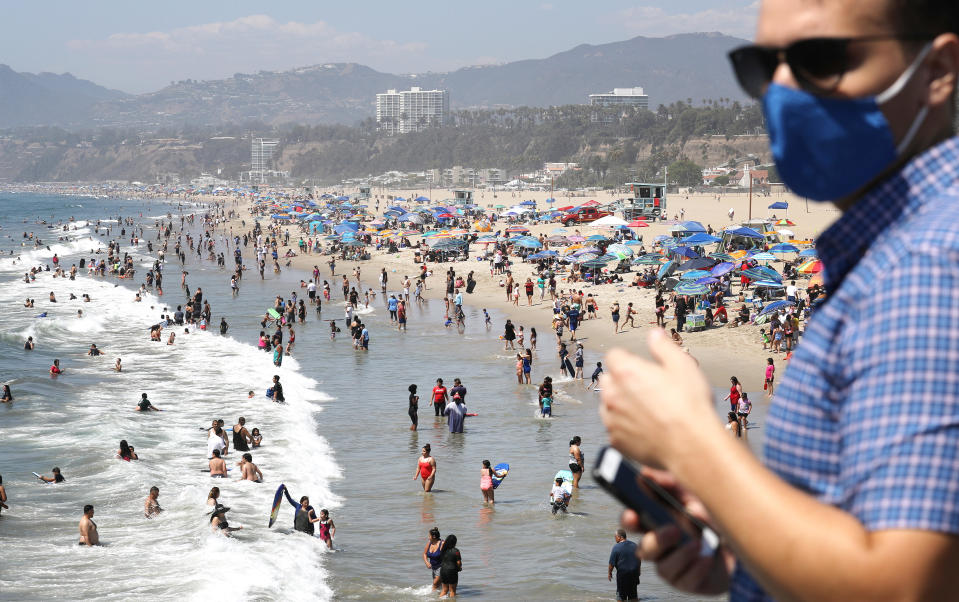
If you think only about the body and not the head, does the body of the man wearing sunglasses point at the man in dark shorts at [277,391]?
no

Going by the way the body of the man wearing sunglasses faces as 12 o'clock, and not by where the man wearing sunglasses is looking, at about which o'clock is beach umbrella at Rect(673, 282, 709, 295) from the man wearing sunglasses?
The beach umbrella is roughly at 3 o'clock from the man wearing sunglasses.

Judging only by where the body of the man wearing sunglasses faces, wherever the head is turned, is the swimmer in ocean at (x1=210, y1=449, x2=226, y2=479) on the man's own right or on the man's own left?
on the man's own right

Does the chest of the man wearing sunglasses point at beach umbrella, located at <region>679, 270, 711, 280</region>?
no

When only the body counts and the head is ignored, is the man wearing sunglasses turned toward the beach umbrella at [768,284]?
no

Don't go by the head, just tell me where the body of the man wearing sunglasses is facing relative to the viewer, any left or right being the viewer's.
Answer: facing to the left of the viewer

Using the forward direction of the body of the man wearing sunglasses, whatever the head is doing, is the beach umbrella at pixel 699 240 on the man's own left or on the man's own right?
on the man's own right

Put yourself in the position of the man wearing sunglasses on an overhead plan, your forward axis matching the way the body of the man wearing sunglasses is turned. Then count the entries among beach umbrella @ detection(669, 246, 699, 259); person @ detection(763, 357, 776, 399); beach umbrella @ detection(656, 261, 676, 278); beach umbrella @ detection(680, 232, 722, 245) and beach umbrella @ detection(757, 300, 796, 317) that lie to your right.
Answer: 5

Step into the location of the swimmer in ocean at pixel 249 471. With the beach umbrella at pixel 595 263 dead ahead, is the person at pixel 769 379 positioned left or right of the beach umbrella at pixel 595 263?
right

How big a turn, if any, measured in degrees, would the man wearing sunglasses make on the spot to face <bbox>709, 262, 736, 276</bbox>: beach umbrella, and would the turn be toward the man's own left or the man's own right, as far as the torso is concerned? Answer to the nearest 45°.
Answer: approximately 90° to the man's own right

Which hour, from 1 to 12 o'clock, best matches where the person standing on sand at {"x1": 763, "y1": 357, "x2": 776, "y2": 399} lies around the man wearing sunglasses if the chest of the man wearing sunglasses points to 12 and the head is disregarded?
The person standing on sand is roughly at 3 o'clock from the man wearing sunglasses.

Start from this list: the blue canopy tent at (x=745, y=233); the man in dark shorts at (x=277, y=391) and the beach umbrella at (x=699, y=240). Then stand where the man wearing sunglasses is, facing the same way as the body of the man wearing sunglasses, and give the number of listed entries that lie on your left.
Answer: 0

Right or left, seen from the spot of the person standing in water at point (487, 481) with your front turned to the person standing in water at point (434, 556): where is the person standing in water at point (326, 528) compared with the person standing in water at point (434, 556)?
right

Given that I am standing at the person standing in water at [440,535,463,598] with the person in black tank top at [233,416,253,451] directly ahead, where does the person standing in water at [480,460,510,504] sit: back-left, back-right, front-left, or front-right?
front-right

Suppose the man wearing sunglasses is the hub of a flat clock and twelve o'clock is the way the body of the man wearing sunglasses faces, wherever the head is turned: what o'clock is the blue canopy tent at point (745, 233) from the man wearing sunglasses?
The blue canopy tent is roughly at 3 o'clock from the man wearing sunglasses.

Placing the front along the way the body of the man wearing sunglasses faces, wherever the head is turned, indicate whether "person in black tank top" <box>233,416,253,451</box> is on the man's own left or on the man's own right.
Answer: on the man's own right

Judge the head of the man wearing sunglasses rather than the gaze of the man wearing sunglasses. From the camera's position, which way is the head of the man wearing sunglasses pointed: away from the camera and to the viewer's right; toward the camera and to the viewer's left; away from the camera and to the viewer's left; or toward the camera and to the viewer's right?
toward the camera and to the viewer's left
